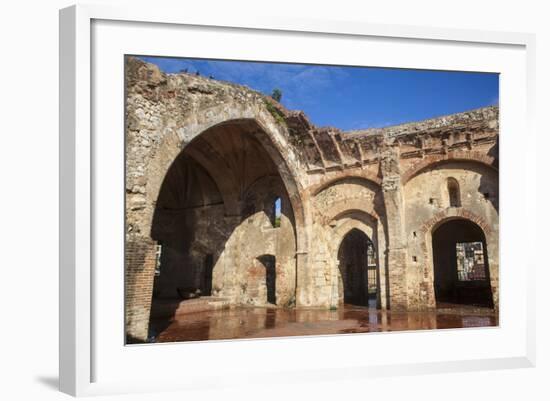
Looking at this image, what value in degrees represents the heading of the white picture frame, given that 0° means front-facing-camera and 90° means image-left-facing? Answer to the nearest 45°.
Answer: approximately 315°
